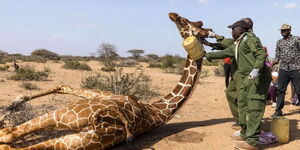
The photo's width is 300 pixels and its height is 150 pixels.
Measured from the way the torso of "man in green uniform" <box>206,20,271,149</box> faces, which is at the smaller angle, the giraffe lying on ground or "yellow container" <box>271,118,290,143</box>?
the giraffe lying on ground

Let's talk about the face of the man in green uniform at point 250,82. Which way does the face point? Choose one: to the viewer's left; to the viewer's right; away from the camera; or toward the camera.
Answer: to the viewer's left

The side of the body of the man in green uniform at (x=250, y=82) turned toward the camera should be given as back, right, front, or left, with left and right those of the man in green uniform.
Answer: left

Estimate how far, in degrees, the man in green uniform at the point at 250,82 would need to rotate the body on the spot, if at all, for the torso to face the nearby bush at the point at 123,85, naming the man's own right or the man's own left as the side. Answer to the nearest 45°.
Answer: approximately 45° to the man's own right

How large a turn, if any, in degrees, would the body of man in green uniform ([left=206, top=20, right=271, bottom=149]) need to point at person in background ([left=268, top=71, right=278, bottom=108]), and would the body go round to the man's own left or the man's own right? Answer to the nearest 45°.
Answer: approximately 90° to the man's own right

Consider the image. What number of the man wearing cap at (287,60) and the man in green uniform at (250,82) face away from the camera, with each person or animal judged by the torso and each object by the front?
0

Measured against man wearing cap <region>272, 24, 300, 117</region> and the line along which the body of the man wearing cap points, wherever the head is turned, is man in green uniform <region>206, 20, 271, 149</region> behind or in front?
in front

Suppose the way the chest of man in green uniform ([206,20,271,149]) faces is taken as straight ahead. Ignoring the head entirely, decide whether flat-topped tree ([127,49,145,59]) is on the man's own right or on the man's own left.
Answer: on the man's own right

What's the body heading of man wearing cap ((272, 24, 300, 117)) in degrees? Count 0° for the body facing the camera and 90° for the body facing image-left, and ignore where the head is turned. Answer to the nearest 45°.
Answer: approximately 45°

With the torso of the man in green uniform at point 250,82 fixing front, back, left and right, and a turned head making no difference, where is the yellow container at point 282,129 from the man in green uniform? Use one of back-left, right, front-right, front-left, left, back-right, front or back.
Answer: back-right

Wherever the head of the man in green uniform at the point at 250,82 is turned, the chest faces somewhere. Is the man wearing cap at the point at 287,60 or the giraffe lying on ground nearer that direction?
the giraffe lying on ground

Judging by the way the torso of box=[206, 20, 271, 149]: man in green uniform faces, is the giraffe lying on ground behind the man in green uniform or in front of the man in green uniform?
in front

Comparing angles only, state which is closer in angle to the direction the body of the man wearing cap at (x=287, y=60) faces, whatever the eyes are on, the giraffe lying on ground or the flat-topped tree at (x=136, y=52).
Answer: the giraffe lying on ground
